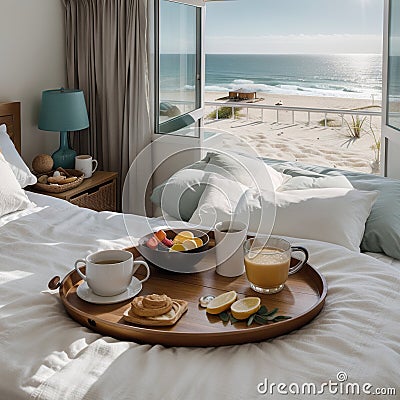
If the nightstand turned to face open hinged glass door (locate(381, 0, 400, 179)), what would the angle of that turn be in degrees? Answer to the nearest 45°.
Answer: approximately 45° to its left

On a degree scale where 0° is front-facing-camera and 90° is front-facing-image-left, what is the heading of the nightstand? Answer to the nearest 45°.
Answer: approximately 315°
